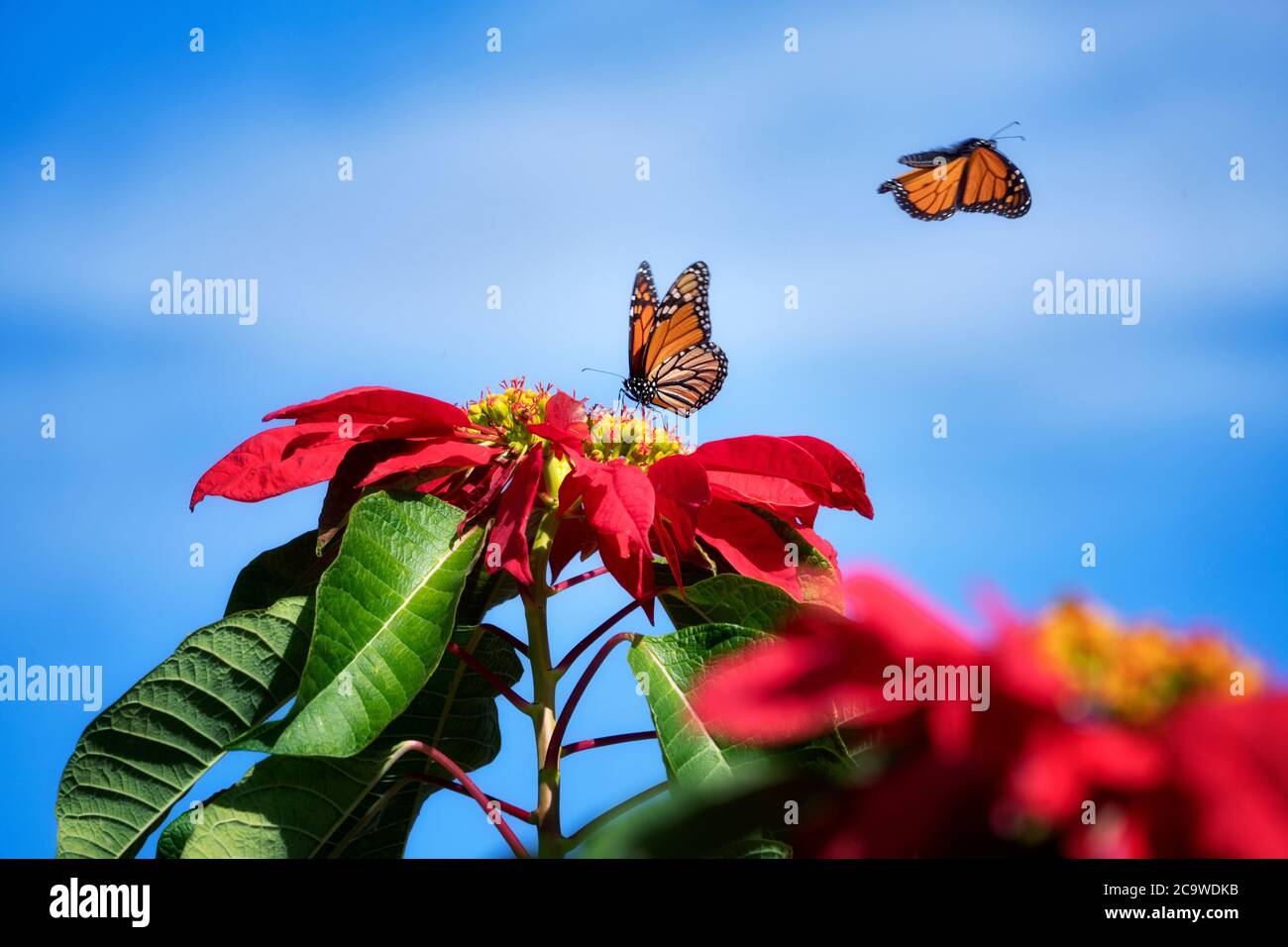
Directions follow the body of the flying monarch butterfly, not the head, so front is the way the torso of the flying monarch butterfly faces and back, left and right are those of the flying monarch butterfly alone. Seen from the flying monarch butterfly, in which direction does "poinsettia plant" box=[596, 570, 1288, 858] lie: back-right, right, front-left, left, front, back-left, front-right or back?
right

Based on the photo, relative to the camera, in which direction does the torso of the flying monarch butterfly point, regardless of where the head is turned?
to the viewer's right
